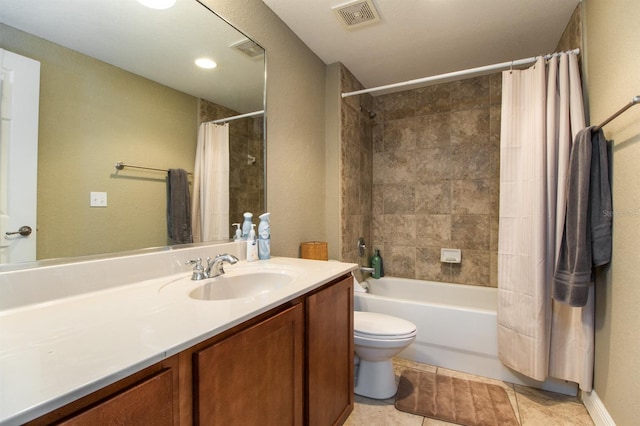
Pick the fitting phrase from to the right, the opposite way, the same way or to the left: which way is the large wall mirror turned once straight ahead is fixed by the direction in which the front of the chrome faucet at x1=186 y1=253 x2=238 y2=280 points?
the same way

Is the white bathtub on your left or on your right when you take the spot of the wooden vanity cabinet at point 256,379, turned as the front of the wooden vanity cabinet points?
on your left

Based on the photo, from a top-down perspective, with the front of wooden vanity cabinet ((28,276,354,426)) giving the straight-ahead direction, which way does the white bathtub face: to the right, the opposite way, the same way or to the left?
to the right

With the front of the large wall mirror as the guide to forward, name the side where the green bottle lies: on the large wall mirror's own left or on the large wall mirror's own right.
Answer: on the large wall mirror's own left

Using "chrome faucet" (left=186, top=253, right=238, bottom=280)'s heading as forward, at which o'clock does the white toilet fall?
The white toilet is roughly at 10 o'clock from the chrome faucet.

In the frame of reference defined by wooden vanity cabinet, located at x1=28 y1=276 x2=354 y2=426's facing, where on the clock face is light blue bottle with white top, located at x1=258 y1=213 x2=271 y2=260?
The light blue bottle with white top is roughly at 8 o'clock from the wooden vanity cabinet.

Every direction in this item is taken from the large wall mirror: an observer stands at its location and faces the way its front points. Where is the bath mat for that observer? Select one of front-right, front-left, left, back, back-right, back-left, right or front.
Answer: front-left

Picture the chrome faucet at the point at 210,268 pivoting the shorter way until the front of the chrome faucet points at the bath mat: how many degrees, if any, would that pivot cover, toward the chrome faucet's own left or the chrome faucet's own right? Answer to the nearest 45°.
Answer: approximately 45° to the chrome faucet's own left

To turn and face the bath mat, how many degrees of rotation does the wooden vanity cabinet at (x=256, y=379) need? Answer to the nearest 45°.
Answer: approximately 45° to its left

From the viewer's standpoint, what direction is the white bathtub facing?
toward the camera

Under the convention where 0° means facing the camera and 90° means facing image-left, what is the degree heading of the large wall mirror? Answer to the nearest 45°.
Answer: approximately 315°

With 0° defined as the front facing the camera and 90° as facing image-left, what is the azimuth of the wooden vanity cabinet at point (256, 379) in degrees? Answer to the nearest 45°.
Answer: approximately 315°

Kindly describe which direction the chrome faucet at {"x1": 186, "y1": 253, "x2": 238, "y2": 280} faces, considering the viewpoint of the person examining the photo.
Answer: facing the viewer and to the right of the viewer
